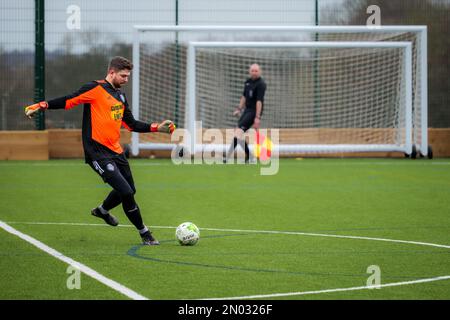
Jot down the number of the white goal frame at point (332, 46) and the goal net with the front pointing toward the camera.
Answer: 2

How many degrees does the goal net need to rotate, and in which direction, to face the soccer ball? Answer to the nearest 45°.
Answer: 0° — it already faces it

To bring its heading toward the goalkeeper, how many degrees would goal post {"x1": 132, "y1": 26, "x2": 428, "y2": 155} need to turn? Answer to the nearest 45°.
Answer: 0° — it already faces them

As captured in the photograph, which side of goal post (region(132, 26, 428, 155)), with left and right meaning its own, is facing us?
front

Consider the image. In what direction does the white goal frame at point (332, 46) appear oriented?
toward the camera

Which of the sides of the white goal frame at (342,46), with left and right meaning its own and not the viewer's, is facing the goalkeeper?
front

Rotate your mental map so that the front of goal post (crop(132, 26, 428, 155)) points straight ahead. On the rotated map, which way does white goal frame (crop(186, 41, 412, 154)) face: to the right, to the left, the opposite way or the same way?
the same way

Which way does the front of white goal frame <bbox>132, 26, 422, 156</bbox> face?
toward the camera

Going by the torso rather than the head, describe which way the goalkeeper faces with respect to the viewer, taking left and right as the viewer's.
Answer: facing the viewer and to the right of the viewer

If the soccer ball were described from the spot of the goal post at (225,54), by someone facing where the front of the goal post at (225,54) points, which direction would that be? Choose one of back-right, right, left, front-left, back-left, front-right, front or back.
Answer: front

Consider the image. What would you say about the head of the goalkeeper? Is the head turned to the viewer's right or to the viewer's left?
to the viewer's right
